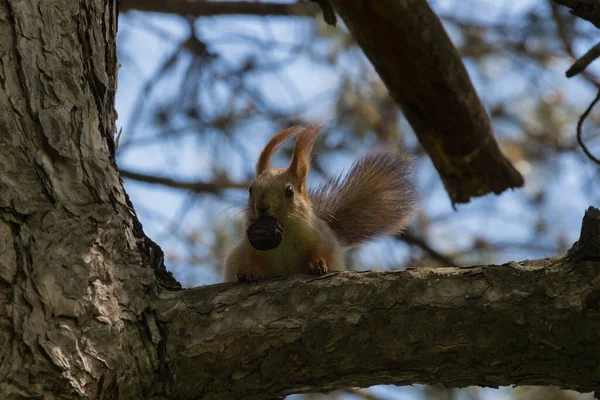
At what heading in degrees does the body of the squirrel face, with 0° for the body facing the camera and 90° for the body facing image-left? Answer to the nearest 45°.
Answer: approximately 45°
